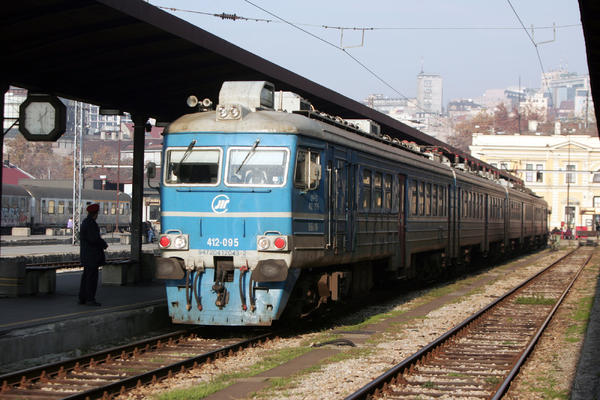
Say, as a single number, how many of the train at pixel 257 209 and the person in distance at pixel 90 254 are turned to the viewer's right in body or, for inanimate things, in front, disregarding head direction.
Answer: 1

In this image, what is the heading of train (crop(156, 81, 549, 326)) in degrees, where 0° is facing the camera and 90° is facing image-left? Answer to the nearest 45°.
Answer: approximately 45°

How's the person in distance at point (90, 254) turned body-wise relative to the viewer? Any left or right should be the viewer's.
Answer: facing to the right of the viewer

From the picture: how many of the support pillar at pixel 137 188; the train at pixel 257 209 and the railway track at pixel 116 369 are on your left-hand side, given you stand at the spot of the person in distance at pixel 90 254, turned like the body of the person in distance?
1

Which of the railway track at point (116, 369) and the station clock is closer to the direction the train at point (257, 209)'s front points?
the railway track

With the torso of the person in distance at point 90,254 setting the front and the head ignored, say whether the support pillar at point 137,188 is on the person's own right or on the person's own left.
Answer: on the person's own left

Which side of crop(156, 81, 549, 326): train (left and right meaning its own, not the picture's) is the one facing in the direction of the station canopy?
right

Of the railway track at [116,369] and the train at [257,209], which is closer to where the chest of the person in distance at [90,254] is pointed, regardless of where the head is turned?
the train
